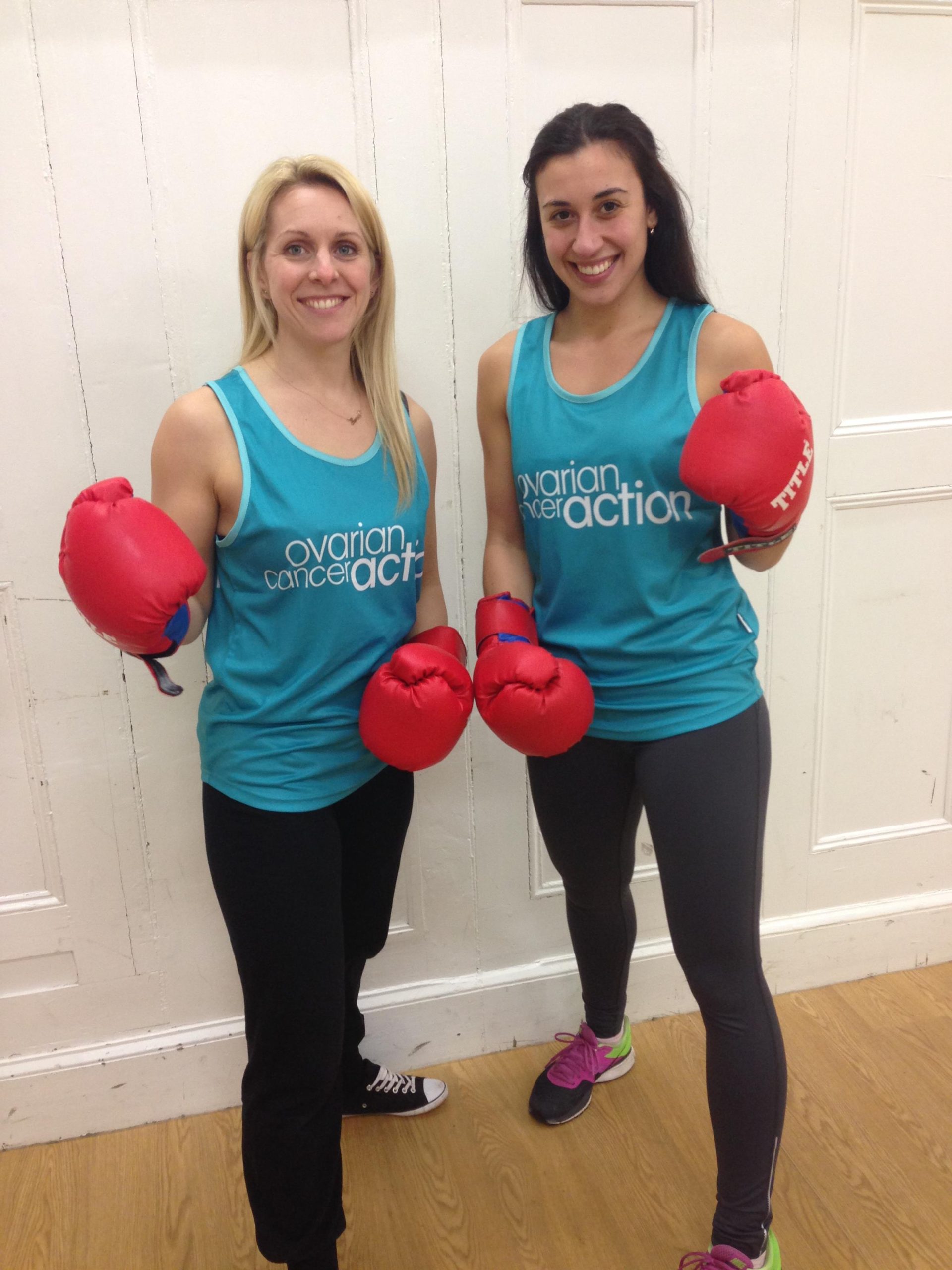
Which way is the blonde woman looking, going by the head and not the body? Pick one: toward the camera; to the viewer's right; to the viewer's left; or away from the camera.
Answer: toward the camera

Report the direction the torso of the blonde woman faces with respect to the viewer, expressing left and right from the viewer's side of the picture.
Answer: facing the viewer and to the right of the viewer
